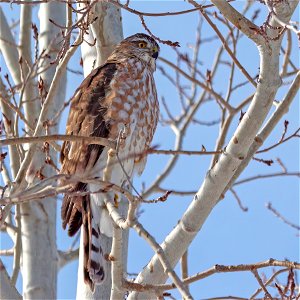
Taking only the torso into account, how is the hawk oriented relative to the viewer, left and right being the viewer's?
facing the viewer and to the right of the viewer

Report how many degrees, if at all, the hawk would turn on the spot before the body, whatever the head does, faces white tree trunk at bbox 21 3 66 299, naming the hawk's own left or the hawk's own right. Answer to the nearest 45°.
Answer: approximately 180°

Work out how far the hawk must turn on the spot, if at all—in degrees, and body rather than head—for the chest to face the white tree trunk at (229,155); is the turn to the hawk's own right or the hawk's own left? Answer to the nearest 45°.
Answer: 0° — it already faces it
